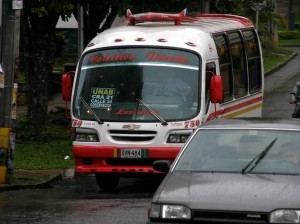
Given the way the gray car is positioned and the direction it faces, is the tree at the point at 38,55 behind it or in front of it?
behind

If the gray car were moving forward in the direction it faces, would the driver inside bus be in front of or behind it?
behind

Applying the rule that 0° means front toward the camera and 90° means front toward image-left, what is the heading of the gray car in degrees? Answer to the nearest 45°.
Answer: approximately 0°

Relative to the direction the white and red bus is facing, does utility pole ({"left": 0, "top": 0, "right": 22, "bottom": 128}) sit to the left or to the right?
on its right

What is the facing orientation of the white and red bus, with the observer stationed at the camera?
facing the viewer and to the left of the viewer

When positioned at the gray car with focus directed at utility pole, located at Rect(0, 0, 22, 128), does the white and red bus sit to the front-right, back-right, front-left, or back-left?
front-right

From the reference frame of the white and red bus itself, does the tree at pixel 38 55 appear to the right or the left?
on its right

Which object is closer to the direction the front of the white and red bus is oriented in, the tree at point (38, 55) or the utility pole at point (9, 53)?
the utility pole

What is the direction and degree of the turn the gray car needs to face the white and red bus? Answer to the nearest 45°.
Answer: approximately 180°
